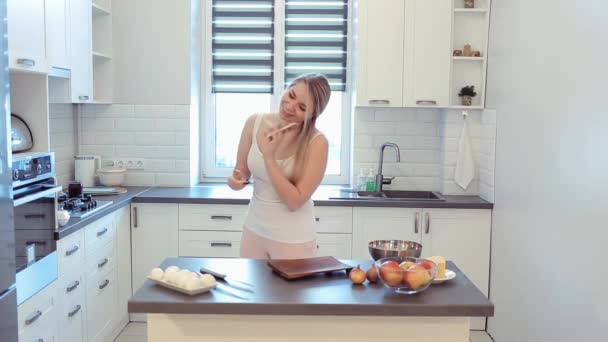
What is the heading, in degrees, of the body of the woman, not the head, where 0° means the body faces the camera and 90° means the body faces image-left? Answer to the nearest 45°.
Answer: approximately 45°

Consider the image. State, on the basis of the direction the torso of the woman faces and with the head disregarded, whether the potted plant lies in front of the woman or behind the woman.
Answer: behind

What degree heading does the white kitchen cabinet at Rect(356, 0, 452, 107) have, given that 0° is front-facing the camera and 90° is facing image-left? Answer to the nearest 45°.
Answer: approximately 0°

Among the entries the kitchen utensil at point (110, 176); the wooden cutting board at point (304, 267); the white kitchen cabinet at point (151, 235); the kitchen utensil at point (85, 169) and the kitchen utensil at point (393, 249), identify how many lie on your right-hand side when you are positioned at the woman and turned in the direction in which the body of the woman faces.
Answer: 3

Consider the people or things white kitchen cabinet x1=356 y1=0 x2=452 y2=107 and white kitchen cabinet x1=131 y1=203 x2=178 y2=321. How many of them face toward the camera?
2

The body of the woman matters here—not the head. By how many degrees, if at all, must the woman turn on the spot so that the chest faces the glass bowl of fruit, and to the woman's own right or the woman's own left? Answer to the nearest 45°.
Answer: approximately 90° to the woman's own left

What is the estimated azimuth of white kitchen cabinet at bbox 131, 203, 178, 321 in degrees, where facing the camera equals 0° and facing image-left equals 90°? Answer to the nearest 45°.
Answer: approximately 0°

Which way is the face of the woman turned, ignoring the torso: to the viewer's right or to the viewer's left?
to the viewer's left

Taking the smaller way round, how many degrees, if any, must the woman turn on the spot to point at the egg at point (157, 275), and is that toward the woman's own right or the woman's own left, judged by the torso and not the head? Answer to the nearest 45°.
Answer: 0° — they already face it

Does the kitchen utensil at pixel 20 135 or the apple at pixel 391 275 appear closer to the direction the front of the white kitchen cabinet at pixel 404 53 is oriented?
the apple

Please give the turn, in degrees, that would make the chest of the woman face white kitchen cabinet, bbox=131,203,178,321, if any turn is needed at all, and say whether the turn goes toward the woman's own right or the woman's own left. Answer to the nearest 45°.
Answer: approximately 90° to the woman's own right
